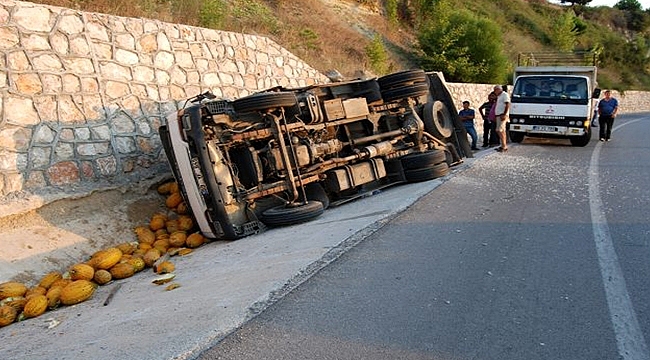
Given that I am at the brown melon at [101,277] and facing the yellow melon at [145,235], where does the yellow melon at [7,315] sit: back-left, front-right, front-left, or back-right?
back-left

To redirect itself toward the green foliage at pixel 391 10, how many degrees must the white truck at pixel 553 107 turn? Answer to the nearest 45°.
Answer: approximately 135° to its right

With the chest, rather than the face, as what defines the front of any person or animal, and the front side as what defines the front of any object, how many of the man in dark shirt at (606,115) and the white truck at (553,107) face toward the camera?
2

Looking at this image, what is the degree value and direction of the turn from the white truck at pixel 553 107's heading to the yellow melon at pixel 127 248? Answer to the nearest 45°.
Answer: approximately 45° to its right

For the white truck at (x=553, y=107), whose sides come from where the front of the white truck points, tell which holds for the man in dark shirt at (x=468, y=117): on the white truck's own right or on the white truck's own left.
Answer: on the white truck's own right

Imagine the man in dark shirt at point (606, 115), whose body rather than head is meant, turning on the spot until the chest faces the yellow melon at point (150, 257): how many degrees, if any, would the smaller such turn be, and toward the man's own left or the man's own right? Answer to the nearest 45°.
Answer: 0° — they already face it

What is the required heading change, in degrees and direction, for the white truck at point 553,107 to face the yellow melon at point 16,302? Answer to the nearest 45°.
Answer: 0° — it already faces it
